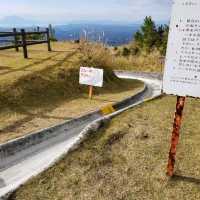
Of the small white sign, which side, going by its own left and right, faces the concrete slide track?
front

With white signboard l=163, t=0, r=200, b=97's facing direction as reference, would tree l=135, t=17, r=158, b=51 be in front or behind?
behind

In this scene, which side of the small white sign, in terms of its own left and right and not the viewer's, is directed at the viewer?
front

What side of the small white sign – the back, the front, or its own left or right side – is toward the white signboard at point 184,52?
front

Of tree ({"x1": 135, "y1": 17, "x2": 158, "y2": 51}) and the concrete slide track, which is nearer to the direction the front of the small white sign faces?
the concrete slide track

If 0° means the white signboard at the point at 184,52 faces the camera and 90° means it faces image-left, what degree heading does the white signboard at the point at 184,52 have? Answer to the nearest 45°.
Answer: approximately 0°

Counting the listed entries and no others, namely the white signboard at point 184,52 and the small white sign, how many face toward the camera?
2

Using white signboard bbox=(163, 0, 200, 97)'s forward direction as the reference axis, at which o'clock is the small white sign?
The small white sign is roughly at 5 o'clock from the white signboard.

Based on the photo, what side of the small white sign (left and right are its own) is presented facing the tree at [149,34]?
back
